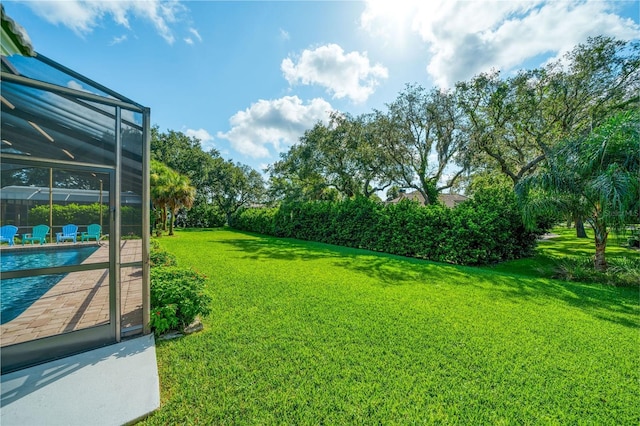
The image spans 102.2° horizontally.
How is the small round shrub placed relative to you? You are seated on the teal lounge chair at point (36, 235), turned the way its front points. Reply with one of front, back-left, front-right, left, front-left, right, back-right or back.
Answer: left

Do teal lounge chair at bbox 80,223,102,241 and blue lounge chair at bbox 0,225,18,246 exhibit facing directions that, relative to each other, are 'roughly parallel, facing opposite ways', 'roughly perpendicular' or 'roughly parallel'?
roughly parallel

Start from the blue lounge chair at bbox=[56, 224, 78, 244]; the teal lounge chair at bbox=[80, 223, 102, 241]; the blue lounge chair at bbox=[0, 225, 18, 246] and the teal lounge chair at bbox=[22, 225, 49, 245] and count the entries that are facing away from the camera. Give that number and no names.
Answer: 0

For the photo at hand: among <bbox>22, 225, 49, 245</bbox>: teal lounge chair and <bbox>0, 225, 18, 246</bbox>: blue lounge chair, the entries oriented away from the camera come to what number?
0

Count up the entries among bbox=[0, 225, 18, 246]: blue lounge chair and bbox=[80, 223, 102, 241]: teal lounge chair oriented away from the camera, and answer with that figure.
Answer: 0

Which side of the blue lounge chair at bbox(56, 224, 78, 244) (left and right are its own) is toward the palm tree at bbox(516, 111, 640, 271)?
left

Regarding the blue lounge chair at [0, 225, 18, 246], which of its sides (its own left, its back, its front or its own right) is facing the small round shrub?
left

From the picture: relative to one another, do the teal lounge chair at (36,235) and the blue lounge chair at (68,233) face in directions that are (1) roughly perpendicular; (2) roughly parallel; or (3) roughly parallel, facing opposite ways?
roughly parallel

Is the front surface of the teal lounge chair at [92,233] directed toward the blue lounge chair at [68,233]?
no

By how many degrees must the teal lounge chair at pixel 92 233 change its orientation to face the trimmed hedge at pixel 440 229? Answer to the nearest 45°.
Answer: approximately 135° to its left

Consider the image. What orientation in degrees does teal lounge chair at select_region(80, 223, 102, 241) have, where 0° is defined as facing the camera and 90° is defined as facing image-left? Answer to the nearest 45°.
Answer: approximately 45°

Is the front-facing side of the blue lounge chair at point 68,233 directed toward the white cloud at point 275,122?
no

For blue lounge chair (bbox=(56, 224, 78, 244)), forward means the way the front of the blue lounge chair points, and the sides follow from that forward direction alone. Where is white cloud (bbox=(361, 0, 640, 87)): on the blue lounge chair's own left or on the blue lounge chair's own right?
on the blue lounge chair's own left

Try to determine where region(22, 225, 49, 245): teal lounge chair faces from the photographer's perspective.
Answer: facing the viewer and to the left of the viewer

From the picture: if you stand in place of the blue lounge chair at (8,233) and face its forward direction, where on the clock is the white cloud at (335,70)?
The white cloud is roughly at 7 o'clock from the blue lounge chair.

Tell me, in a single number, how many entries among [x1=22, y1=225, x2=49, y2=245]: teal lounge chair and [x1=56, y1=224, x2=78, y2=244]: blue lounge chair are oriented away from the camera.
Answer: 0

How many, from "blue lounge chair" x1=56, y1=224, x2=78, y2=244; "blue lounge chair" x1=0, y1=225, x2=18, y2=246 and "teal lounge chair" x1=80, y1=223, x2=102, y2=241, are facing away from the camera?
0

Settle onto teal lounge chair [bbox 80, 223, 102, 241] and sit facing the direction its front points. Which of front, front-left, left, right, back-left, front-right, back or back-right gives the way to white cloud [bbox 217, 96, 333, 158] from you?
back

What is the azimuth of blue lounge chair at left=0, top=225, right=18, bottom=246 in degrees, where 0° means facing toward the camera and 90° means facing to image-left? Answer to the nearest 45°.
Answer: approximately 45°

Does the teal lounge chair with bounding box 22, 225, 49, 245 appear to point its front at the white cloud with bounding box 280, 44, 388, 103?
no

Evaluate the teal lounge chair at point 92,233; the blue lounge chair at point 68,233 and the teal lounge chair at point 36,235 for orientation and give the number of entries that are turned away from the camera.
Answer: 0

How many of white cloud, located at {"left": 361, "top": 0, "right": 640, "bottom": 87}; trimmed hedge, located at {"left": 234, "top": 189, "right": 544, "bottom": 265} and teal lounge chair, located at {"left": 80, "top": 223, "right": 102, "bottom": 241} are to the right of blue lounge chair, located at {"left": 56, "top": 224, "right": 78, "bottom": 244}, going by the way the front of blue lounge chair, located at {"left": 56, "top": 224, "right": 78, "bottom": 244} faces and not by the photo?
0

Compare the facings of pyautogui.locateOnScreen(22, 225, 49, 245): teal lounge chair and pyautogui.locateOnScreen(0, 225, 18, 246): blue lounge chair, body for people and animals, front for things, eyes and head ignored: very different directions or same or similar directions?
same or similar directions
